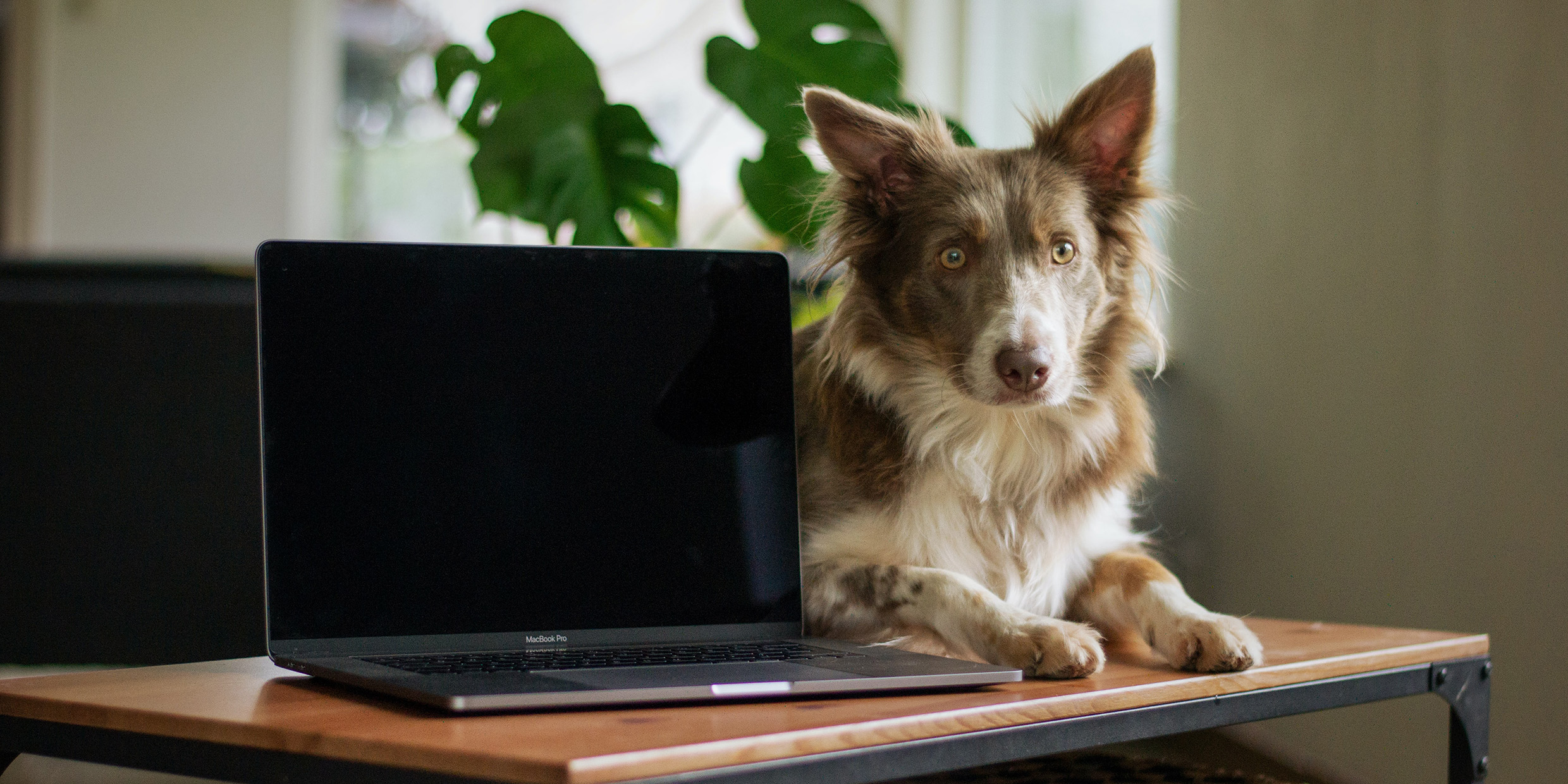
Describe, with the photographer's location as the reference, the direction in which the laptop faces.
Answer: facing the viewer and to the right of the viewer

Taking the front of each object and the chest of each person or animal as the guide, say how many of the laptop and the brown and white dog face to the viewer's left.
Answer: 0

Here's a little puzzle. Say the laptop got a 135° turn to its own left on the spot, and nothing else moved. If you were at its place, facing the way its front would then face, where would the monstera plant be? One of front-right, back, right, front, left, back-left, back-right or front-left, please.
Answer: front

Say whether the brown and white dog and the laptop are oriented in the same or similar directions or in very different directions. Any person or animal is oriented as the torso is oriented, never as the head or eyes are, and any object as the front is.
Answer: same or similar directions

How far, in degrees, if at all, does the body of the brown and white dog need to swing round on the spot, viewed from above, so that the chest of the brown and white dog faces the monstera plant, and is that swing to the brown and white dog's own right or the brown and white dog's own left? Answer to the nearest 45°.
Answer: approximately 180°
